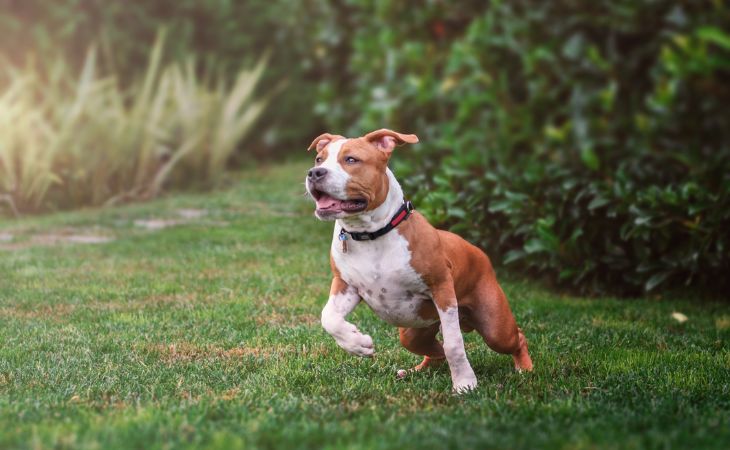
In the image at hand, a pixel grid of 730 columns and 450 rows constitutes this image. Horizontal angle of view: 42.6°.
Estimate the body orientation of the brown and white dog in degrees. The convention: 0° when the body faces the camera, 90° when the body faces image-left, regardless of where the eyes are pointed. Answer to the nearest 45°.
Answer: approximately 45°

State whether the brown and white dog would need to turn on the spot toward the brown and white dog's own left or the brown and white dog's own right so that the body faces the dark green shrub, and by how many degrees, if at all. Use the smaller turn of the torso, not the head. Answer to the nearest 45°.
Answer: approximately 180°

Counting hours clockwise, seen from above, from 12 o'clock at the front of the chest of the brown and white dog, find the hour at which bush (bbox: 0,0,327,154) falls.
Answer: The bush is roughly at 4 o'clock from the brown and white dog.

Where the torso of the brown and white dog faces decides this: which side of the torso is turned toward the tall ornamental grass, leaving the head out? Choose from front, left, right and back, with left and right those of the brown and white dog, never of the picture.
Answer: right
